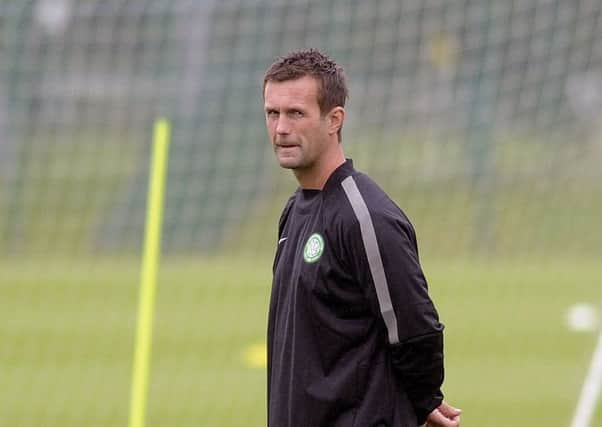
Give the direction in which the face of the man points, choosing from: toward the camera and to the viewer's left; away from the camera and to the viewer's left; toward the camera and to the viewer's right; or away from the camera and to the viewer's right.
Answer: toward the camera and to the viewer's left

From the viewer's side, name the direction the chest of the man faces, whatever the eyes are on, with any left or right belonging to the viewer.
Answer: facing the viewer and to the left of the viewer
